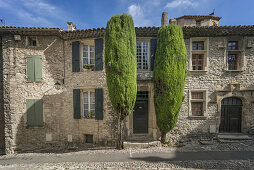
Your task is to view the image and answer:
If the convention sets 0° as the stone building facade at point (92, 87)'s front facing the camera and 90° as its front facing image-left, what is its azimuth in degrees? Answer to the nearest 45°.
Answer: approximately 0°
